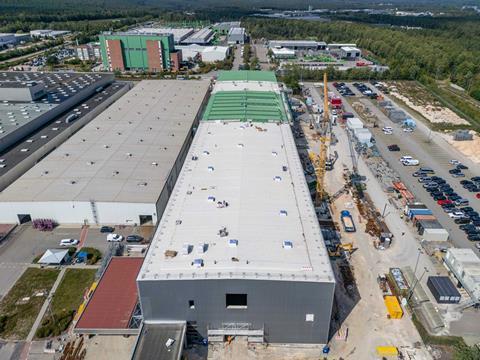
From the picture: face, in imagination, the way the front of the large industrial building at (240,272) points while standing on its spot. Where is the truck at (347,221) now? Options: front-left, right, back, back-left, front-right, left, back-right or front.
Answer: back-left

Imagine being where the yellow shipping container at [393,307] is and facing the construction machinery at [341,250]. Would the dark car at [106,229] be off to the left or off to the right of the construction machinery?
left

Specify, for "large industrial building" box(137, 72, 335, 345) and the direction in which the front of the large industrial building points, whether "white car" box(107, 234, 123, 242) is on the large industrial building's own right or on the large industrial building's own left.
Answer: on the large industrial building's own right

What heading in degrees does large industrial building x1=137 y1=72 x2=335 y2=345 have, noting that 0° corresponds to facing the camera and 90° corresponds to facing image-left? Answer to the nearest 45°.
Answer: approximately 0°

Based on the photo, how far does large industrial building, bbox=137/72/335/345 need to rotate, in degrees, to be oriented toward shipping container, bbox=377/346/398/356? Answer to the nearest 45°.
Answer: approximately 90° to its left

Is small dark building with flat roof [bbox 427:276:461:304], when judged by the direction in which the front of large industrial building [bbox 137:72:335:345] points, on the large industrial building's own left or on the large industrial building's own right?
on the large industrial building's own left

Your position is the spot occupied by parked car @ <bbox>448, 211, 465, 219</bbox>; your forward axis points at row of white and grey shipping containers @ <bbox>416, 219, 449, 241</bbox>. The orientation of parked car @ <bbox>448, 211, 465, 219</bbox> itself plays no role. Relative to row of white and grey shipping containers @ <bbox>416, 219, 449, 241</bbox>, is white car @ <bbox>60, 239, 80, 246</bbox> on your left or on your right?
right
